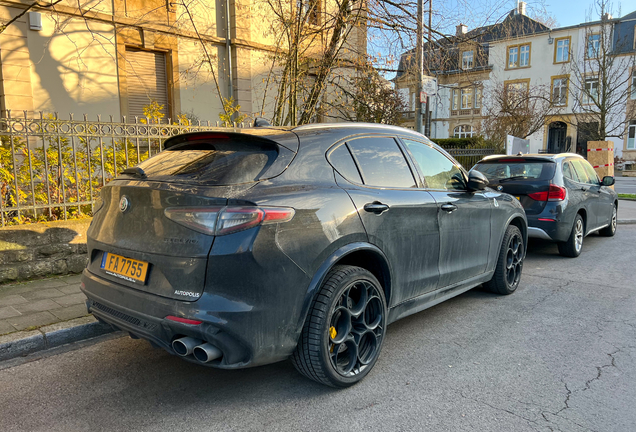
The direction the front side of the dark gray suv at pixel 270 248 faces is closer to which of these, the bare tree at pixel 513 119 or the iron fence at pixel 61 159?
the bare tree

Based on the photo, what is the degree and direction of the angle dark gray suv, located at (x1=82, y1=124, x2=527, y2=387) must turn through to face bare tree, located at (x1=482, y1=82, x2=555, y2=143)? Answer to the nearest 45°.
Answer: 0° — it already faces it

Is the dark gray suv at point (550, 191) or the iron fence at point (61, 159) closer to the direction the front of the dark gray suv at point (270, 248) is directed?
the dark gray suv

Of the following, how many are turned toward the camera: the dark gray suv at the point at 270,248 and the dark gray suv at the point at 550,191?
0

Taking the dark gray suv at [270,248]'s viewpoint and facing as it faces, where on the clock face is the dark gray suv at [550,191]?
the dark gray suv at [550,191] is roughly at 12 o'clock from the dark gray suv at [270,248].

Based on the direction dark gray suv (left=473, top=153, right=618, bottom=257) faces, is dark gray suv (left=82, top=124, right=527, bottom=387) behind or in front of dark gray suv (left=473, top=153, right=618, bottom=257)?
behind

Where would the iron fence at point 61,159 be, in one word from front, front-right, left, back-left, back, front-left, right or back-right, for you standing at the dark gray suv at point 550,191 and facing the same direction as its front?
back

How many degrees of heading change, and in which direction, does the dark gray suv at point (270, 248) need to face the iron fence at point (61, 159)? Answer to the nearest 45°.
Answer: approximately 90° to its left

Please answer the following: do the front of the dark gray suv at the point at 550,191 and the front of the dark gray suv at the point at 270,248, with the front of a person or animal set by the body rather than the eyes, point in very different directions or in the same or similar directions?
same or similar directions

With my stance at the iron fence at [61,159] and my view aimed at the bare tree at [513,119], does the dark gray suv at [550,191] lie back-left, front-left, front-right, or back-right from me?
front-right

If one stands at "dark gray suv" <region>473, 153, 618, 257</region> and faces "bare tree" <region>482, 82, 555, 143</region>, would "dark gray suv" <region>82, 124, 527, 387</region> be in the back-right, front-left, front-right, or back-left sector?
back-left

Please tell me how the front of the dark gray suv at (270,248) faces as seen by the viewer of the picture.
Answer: facing away from the viewer and to the right of the viewer

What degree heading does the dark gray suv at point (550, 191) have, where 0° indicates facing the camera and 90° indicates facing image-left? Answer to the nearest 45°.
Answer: approximately 225°

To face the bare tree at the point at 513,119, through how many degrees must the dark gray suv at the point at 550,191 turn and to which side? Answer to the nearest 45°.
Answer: approximately 45° to its left
